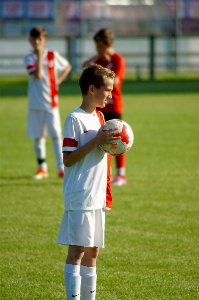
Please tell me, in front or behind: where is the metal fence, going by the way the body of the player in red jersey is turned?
behind

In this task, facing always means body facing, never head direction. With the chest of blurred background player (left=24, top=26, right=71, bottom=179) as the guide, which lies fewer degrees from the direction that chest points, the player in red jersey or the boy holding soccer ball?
the boy holding soccer ball

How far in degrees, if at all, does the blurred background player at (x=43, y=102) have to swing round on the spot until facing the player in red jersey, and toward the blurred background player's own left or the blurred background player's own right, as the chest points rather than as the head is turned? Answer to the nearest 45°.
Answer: approximately 45° to the blurred background player's own left

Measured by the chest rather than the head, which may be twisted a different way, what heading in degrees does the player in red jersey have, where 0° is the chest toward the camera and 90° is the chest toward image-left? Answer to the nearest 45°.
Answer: approximately 45°

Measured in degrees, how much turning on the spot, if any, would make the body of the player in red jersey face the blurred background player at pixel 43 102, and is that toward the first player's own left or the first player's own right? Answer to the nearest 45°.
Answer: approximately 90° to the first player's own right

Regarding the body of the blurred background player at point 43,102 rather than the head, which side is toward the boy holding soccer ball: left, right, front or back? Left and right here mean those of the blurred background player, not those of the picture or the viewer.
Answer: front

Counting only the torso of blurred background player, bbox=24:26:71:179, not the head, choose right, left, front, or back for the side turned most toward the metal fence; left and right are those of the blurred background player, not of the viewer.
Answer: back

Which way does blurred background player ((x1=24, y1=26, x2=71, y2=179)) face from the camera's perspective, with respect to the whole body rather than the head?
toward the camera

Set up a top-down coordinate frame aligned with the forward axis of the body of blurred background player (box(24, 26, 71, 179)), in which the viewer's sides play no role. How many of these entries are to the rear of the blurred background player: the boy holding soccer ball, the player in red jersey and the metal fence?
1
